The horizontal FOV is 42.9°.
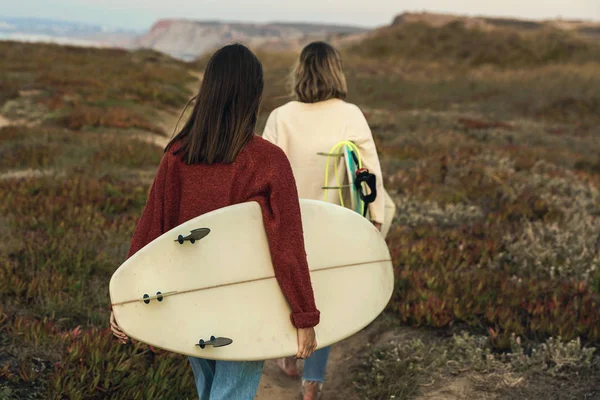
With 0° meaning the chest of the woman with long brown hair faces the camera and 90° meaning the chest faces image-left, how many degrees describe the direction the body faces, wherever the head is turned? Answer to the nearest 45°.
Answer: approximately 180°

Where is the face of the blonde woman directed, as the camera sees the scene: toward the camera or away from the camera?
away from the camera

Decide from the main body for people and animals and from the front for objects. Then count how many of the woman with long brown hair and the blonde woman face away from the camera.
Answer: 2

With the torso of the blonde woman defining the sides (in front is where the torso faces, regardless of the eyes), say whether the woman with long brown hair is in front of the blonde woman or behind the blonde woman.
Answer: behind

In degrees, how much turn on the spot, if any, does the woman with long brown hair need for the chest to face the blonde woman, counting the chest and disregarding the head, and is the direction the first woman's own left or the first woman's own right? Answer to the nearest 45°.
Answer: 0° — they already face them

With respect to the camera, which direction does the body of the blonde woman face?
away from the camera

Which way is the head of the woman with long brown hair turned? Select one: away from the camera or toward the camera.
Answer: away from the camera
